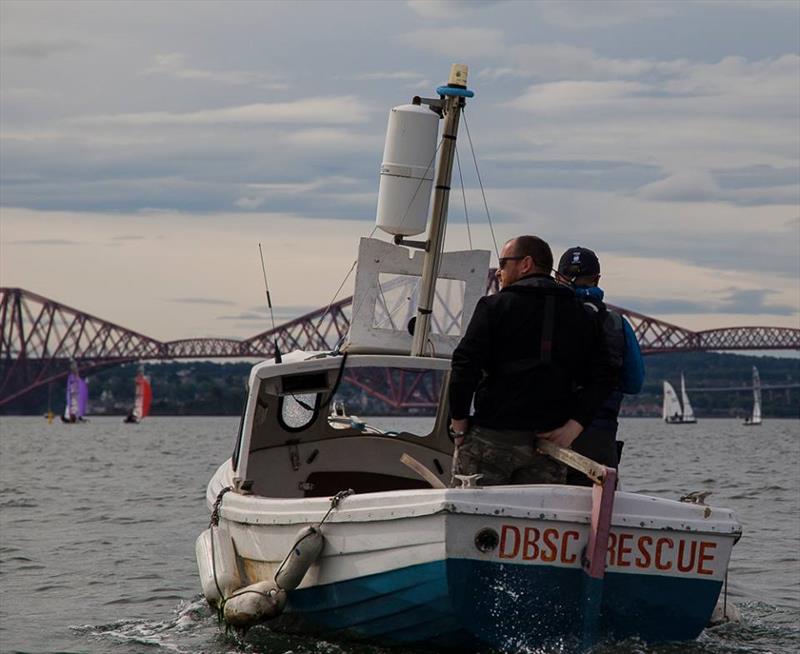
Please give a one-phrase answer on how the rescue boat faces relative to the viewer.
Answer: facing away from the viewer and to the left of the viewer

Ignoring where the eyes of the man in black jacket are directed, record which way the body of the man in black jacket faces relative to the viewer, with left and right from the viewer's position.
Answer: facing away from the viewer and to the left of the viewer

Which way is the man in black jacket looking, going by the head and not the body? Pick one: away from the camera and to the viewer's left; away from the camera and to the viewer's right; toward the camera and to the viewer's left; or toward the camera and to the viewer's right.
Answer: away from the camera and to the viewer's left

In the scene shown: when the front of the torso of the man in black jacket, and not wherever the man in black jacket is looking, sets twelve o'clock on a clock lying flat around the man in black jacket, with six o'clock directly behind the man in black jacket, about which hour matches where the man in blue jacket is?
The man in blue jacket is roughly at 3 o'clock from the man in black jacket.
